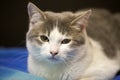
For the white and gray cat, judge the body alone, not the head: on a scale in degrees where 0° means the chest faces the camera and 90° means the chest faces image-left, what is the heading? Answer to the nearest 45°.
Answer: approximately 45°
